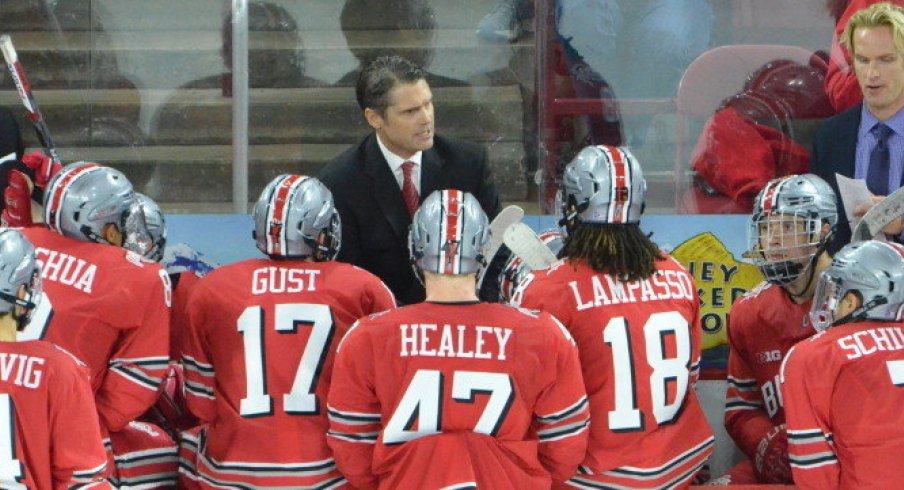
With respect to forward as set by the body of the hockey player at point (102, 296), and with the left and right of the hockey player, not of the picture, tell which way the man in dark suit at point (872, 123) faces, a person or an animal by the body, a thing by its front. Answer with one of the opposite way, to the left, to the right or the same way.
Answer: the opposite way

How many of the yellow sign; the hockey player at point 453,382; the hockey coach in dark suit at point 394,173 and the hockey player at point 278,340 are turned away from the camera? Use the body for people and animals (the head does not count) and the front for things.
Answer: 2

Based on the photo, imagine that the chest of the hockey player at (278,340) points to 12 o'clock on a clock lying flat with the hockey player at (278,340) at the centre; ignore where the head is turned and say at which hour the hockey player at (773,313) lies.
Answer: the hockey player at (773,313) is roughly at 3 o'clock from the hockey player at (278,340).

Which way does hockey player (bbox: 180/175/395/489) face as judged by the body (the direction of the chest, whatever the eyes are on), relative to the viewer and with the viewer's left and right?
facing away from the viewer

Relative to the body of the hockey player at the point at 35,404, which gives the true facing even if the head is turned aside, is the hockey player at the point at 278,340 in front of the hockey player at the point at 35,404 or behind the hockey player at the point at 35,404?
in front

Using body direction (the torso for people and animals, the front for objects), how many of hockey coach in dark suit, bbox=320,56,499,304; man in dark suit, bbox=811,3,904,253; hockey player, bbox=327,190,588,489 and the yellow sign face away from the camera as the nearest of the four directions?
1

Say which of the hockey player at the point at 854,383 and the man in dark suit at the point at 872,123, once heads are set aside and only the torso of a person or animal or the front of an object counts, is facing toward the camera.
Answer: the man in dark suit

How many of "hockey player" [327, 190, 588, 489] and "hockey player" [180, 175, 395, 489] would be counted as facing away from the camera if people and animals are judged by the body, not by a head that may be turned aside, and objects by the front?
2

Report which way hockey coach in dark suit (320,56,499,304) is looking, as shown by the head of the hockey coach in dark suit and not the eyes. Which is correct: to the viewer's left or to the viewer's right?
to the viewer's right

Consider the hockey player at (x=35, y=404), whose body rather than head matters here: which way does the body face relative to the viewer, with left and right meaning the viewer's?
facing away from the viewer and to the right of the viewer

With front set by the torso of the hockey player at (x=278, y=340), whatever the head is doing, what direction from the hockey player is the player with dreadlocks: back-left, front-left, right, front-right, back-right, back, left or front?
right

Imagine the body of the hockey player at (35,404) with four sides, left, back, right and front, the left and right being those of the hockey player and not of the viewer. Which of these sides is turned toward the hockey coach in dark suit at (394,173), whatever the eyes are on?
front

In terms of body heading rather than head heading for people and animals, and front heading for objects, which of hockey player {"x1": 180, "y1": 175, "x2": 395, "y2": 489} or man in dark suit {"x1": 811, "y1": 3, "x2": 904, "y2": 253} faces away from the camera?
the hockey player

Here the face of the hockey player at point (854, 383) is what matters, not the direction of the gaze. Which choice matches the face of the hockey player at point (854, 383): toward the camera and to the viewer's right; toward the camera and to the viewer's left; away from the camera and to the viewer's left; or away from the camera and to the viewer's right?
away from the camera and to the viewer's left

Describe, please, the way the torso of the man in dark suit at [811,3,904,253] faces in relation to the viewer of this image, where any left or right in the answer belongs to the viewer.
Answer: facing the viewer

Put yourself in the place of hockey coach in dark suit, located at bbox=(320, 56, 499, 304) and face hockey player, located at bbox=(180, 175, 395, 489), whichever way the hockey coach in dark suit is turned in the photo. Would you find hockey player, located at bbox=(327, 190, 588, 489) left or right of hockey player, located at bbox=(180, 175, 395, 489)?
left

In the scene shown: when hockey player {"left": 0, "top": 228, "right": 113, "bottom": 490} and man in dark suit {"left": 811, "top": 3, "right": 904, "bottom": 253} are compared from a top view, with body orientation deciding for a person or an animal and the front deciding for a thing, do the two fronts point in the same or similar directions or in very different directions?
very different directions
